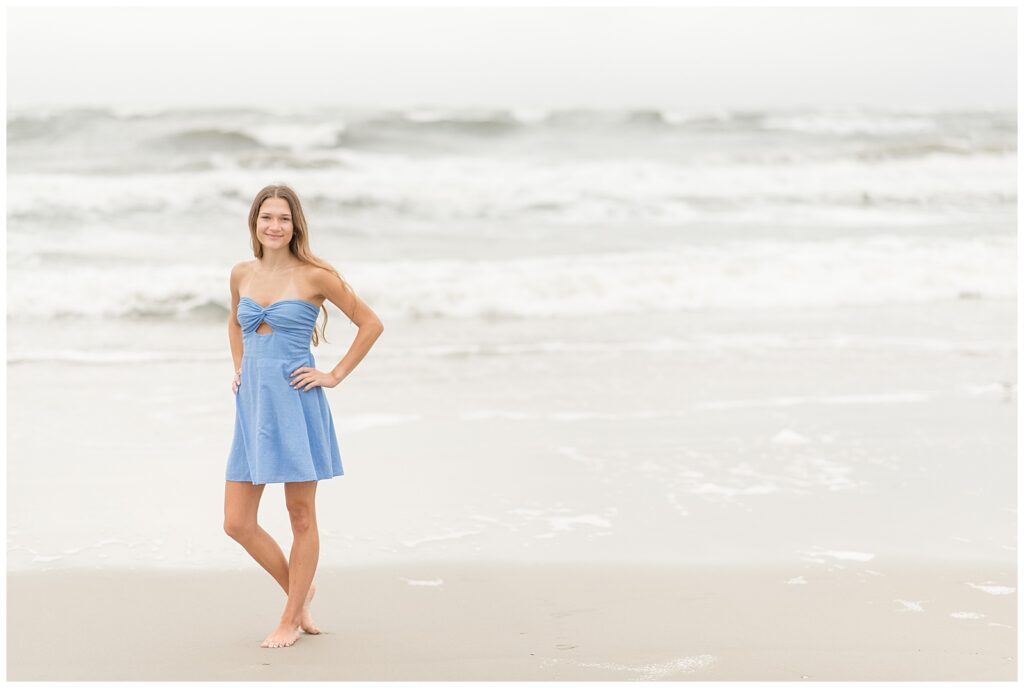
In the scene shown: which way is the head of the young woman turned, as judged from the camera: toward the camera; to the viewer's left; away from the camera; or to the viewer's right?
toward the camera

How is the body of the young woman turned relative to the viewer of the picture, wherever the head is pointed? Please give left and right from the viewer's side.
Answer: facing the viewer and to the left of the viewer
